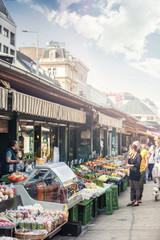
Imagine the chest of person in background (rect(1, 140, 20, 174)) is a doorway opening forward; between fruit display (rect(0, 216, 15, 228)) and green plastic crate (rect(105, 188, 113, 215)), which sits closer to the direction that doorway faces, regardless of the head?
the green plastic crate

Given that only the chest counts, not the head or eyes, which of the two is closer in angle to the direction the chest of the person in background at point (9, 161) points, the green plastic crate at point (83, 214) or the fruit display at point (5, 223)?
the green plastic crate

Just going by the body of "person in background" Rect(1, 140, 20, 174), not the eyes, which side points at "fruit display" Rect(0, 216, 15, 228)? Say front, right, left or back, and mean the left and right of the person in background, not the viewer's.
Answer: right

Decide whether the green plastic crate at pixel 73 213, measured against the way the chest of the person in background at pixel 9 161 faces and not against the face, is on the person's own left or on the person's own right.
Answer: on the person's own right

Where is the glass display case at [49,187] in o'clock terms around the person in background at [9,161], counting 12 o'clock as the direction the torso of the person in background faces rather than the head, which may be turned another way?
The glass display case is roughly at 2 o'clock from the person in background.

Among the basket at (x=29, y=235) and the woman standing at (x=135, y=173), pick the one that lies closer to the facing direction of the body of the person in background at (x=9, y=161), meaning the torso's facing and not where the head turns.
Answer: the woman standing

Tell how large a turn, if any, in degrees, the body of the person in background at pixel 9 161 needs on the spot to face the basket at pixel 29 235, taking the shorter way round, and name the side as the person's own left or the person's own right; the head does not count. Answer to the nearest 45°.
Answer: approximately 90° to the person's own right

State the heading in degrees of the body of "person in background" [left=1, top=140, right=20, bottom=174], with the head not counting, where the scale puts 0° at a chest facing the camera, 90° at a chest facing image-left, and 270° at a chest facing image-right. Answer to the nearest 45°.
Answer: approximately 270°
